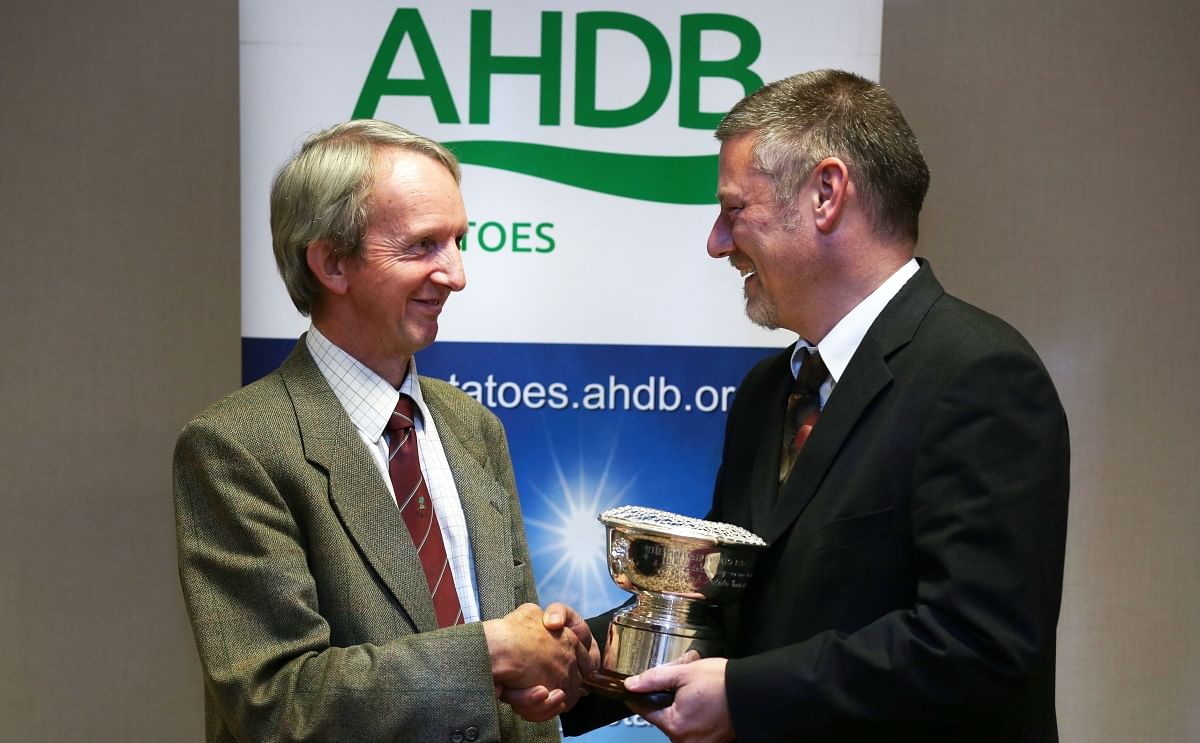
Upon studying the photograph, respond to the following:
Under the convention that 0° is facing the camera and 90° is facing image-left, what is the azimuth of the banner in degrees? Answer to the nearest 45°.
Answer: approximately 0°

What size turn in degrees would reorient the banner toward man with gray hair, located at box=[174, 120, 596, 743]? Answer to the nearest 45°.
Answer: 0° — it already faces them

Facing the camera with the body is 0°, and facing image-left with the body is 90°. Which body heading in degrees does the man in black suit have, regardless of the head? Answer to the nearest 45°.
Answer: approximately 45°

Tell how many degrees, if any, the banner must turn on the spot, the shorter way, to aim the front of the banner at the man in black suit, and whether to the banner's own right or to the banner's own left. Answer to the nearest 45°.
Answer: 0° — it already faces them

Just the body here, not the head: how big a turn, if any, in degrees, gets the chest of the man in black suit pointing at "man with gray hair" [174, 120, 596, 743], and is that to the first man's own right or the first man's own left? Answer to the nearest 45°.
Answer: approximately 45° to the first man's own right

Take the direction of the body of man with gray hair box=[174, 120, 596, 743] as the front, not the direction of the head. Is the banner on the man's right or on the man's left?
on the man's left

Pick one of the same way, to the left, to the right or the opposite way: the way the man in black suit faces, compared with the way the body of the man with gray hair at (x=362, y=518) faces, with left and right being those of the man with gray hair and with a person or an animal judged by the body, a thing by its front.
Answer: to the right

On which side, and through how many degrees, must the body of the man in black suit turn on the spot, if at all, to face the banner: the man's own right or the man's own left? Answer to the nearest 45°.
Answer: approximately 90° to the man's own right

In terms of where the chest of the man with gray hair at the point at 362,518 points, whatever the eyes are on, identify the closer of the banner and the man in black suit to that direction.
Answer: the man in black suit

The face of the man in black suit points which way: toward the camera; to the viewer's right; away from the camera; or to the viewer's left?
to the viewer's left
